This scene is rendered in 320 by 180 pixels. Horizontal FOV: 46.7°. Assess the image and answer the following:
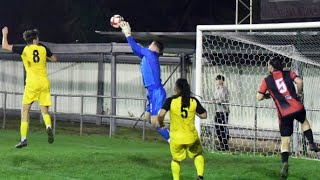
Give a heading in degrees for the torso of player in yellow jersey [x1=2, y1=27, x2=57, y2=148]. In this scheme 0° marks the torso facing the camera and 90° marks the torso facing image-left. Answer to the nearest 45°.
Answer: approximately 180°

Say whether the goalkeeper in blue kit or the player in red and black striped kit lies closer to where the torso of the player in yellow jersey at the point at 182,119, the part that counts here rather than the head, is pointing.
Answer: the goalkeeper in blue kit

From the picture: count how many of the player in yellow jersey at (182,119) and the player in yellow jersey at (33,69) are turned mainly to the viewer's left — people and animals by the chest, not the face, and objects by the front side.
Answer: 0

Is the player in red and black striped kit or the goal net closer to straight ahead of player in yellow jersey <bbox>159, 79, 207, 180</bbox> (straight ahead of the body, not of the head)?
the goal net

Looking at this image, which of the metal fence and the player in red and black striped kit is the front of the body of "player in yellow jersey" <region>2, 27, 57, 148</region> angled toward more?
the metal fence

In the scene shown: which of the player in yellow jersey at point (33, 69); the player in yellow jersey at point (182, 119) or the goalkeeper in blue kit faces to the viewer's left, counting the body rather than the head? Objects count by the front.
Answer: the goalkeeper in blue kit

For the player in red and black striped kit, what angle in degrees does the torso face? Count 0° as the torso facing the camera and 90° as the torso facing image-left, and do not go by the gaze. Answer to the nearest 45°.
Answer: approximately 135°

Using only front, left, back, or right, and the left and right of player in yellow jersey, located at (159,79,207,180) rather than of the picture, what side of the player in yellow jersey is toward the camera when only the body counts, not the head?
back

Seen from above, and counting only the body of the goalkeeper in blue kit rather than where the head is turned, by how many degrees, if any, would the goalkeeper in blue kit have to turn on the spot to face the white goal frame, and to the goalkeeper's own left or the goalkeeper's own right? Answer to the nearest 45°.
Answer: approximately 135° to the goalkeeper's own right

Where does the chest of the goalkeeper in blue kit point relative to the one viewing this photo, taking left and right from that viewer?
facing to the left of the viewer
